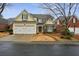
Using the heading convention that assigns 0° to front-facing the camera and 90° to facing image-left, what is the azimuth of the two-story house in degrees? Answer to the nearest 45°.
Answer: approximately 0°

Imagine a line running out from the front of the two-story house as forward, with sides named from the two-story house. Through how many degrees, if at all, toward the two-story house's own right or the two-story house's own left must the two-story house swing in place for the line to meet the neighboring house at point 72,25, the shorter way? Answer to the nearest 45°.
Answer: approximately 90° to the two-story house's own left

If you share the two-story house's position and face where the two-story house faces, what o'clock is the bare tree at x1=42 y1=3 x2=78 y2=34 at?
The bare tree is roughly at 9 o'clock from the two-story house.
